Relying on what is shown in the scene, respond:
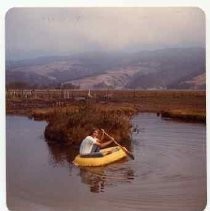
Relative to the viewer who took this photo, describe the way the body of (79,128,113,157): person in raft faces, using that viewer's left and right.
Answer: facing to the right of the viewer
